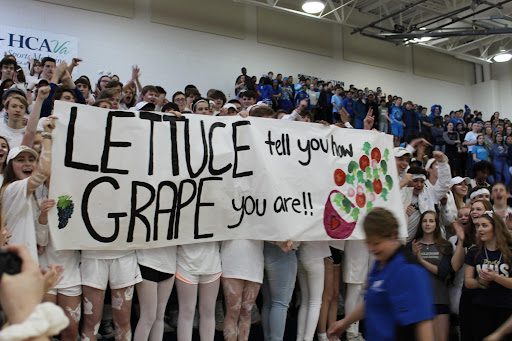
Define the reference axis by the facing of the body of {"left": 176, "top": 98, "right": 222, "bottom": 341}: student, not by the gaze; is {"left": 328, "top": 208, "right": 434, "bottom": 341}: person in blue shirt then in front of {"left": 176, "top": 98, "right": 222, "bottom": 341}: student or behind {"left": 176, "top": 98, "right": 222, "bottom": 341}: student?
in front

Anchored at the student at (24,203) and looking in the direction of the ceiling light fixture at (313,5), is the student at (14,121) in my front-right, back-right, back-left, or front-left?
front-left

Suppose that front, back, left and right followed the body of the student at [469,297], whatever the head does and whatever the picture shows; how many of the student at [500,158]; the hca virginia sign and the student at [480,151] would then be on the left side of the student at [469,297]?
0

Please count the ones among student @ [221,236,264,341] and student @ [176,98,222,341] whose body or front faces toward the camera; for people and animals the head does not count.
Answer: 2

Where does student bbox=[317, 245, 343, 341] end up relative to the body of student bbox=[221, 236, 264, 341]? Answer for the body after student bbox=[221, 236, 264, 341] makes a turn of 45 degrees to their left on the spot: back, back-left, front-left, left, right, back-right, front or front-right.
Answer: left

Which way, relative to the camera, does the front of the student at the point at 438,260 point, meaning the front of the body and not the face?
toward the camera

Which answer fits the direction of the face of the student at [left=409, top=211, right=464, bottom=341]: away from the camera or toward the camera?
toward the camera

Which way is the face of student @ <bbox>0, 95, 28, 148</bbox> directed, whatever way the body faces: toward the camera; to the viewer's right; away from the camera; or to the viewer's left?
toward the camera

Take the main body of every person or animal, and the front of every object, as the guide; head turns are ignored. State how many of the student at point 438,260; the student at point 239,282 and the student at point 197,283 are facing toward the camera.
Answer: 3

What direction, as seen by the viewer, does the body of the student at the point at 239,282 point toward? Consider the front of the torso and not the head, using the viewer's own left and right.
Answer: facing the viewer

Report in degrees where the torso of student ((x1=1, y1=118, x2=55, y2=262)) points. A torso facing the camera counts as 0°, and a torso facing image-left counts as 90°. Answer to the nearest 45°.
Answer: approximately 315°
